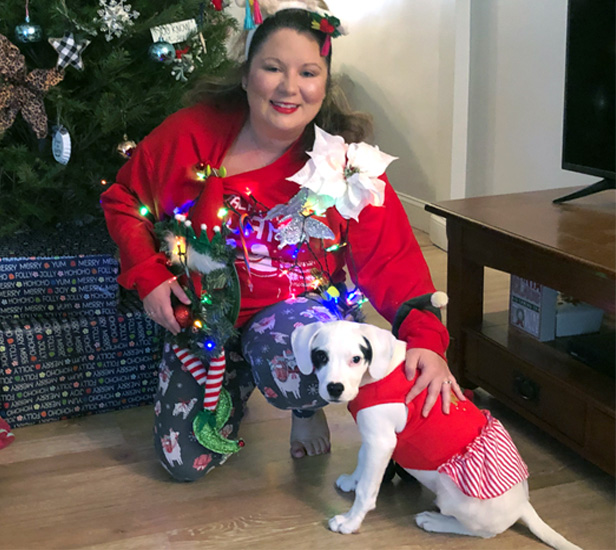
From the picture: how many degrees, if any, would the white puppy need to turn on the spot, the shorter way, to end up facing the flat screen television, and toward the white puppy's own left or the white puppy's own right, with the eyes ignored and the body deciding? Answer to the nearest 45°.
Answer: approximately 135° to the white puppy's own right

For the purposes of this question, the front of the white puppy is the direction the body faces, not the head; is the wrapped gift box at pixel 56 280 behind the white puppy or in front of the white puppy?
in front

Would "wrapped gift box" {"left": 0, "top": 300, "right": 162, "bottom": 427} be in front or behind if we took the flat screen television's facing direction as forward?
in front

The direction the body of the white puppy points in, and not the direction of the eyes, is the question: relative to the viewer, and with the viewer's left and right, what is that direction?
facing to the left of the viewer

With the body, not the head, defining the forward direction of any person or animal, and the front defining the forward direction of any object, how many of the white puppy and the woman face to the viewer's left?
1
